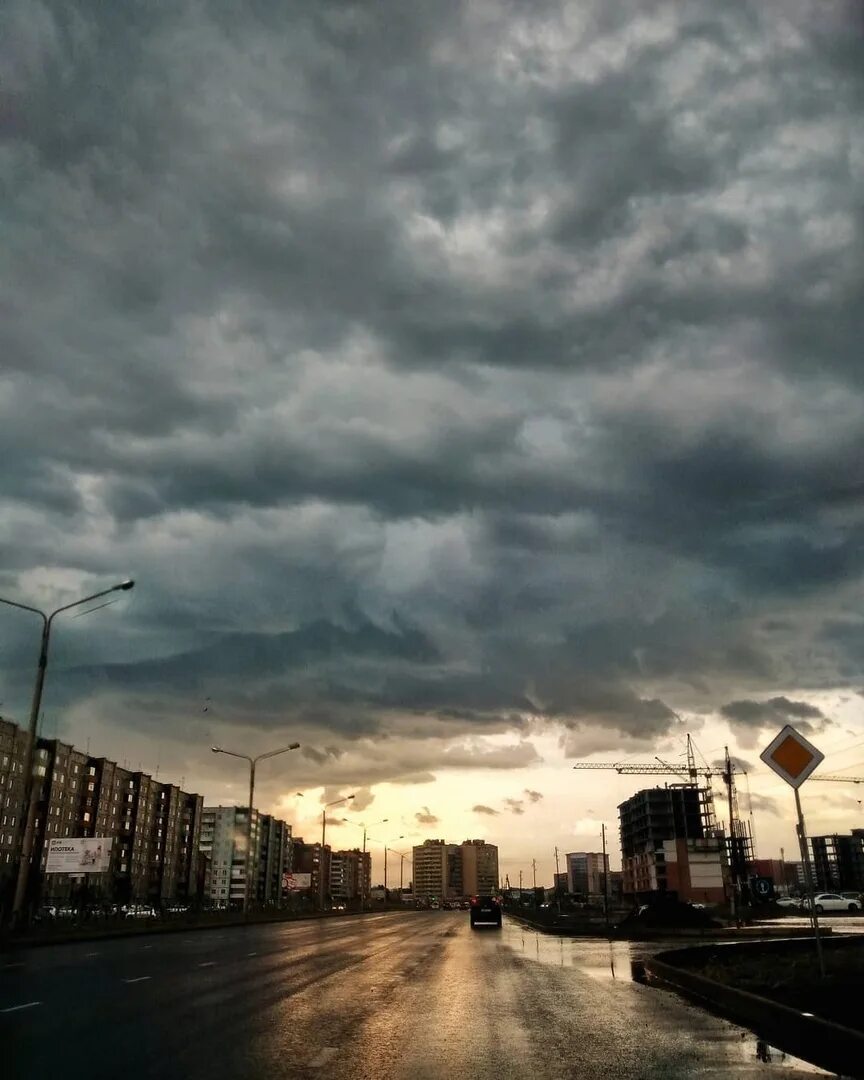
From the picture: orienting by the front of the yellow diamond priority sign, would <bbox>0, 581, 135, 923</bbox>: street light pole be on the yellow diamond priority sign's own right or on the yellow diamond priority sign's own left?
on the yellow diamond priority sign's own right

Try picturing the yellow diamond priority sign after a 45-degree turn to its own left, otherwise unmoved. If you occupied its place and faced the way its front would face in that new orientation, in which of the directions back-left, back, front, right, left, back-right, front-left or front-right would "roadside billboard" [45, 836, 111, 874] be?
back

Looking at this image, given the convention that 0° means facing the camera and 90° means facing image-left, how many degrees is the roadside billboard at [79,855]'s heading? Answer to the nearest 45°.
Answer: approximately 0°
